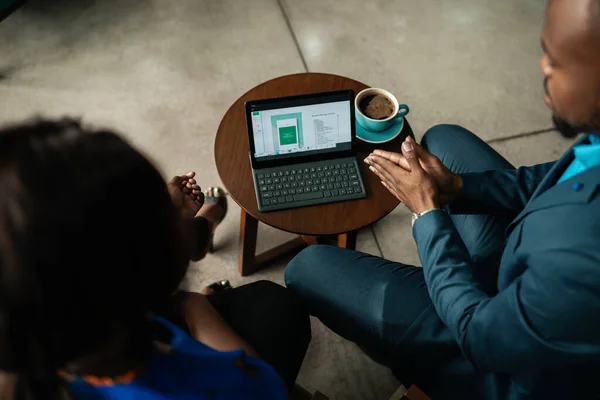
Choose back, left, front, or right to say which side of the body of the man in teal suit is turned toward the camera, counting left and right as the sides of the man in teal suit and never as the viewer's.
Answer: left

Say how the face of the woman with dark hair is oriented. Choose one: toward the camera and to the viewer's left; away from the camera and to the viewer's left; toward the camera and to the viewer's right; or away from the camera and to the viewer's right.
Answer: away from the camera and to the viewer's right

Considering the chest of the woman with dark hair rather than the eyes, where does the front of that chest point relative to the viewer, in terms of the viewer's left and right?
facing away from the viewer and to the right of the viewer

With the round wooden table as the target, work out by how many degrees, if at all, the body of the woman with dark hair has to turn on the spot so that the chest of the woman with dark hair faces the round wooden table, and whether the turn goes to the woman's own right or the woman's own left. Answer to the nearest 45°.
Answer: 0° — they already face it

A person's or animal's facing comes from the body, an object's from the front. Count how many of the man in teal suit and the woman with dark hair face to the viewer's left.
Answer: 1

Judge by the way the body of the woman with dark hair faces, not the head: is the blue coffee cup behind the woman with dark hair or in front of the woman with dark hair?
in front

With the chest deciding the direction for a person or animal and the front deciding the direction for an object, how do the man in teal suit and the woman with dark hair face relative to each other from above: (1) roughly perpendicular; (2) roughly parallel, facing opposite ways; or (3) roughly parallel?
roughly perpendicular

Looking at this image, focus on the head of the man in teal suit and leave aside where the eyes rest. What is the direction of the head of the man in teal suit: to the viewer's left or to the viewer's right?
to the viewer's left
